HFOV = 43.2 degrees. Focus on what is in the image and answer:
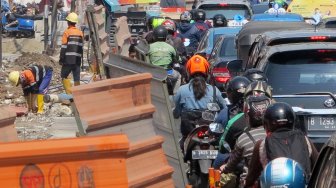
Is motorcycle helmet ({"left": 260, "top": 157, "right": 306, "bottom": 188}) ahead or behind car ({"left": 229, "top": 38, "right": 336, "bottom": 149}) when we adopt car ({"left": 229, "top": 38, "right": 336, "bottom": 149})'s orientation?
behind

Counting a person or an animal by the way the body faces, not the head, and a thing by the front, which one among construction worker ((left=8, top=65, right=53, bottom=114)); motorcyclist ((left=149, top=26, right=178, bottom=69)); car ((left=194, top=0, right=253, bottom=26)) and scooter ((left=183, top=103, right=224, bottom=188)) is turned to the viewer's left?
the construction worker

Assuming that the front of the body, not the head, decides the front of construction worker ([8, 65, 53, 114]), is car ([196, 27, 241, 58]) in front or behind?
behind

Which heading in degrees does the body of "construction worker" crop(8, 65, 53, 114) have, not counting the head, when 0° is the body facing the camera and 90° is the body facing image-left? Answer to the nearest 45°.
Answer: approximately 90°

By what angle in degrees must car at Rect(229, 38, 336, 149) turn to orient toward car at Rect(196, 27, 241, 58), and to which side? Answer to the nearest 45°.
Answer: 0° — it already faces it

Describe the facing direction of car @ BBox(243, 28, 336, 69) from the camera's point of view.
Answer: facing away from the viewer

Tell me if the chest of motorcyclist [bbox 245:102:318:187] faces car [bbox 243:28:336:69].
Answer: yes

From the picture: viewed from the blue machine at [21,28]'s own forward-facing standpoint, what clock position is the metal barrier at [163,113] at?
The metal barrier is roughly at 9 o'clock from the blue machine.

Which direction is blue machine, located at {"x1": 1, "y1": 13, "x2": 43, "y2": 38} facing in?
to the viewer's left

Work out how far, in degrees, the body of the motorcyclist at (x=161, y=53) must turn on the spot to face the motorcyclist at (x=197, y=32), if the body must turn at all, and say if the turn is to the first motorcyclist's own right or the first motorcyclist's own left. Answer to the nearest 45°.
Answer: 0° — they already face them

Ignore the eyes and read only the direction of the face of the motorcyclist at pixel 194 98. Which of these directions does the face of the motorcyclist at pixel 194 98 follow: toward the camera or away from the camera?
away from the camera

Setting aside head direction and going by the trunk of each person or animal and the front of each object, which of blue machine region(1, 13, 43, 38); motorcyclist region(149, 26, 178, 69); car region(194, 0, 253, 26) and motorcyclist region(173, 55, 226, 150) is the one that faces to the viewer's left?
the blue machine

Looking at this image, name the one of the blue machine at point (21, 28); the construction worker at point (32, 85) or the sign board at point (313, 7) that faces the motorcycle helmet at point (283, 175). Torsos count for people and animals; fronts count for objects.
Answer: the sign board

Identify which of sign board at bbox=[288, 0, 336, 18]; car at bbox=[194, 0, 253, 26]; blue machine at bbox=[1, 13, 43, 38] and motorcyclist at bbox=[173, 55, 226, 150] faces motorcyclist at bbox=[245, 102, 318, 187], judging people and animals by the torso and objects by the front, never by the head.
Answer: the sign board

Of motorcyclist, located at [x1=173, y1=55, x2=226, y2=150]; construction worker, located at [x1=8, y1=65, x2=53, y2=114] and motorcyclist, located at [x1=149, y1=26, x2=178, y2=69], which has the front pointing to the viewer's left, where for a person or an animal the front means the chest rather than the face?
the construction worker

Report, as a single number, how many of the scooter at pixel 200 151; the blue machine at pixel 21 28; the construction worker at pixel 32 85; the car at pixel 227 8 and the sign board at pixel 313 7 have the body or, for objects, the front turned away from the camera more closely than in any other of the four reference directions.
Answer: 2
